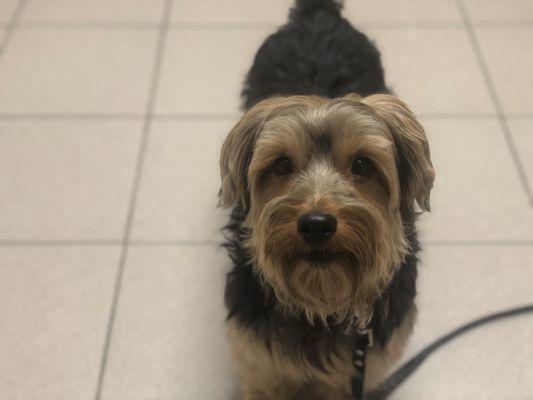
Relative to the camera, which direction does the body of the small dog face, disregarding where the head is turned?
toward the camera
